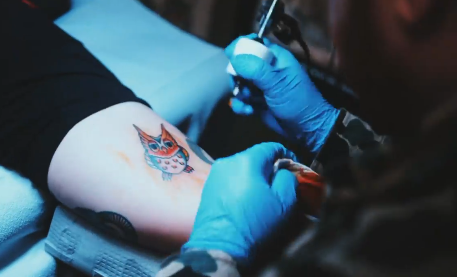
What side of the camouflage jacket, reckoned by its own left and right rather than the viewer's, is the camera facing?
left
